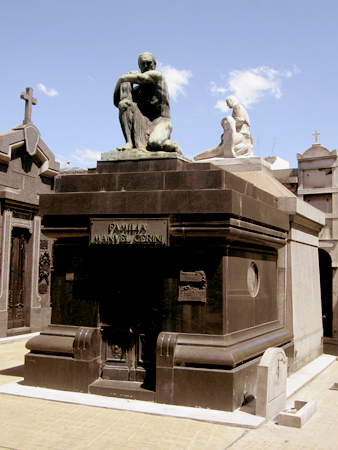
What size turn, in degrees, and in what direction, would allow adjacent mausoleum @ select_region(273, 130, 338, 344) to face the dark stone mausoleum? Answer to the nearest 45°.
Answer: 0° — it already faces it

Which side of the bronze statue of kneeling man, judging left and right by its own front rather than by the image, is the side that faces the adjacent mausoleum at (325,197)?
back

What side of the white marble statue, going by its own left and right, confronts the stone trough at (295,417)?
left

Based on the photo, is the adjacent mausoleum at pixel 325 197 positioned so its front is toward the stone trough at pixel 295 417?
yes

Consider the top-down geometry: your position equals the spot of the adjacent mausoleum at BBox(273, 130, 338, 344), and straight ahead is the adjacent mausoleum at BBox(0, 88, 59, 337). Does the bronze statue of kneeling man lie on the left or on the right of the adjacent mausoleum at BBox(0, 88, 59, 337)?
left

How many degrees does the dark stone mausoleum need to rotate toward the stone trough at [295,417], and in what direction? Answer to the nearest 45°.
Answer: approximately 45° to its left

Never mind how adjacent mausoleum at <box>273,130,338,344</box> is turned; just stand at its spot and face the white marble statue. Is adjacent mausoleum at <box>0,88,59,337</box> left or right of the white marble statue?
right

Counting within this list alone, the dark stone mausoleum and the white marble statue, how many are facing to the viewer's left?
1

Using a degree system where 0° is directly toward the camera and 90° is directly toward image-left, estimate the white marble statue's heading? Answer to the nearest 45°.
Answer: approximately 90°

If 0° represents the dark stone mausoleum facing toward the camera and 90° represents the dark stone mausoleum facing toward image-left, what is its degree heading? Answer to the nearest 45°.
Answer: approximately 0°
